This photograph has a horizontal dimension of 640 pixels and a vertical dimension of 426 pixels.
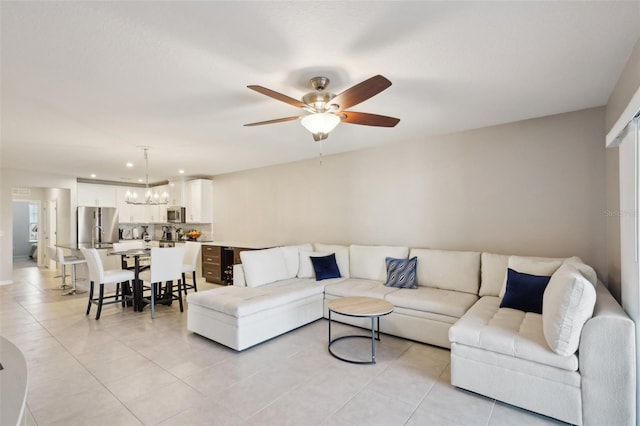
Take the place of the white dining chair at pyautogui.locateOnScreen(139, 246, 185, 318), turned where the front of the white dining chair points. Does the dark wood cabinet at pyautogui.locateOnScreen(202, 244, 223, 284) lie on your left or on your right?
on your right

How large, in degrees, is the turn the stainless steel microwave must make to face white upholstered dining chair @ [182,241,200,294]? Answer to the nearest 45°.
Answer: approximately 45° to its left

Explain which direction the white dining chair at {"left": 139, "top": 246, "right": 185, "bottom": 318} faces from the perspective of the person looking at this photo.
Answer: facing away from the viewer and to the left of the viewer

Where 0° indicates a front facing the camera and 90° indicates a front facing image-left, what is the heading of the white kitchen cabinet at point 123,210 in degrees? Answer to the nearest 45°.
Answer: approximately 0°

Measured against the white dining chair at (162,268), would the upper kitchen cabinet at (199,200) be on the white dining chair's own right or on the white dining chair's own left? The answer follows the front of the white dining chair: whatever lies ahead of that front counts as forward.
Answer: on the white dining chair's own right

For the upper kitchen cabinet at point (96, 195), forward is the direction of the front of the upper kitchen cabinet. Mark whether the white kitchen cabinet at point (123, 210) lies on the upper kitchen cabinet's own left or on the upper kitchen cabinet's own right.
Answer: on the upper kitchen cabinet's own left

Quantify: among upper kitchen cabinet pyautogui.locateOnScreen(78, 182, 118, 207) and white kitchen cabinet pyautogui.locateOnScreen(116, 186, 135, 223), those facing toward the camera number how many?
2

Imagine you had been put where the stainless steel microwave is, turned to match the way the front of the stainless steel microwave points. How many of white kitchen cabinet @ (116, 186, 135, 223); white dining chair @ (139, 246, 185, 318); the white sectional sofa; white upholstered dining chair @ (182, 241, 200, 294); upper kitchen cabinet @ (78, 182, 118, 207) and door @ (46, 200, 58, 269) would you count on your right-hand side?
3

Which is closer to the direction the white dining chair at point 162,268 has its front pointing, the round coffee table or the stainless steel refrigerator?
the stainless steel refrigerator
